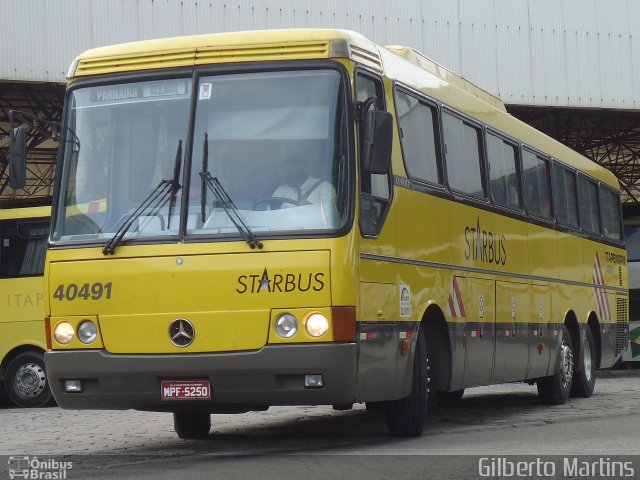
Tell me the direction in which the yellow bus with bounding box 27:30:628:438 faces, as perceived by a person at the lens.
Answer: facing the viewer and to the left of the viewer
